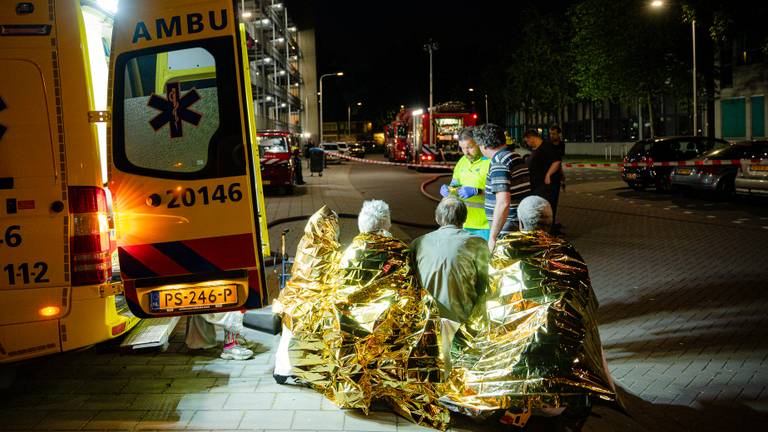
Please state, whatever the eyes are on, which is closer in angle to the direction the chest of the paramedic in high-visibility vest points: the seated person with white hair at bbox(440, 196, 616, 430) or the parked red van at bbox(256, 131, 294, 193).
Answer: the seated person with white hair

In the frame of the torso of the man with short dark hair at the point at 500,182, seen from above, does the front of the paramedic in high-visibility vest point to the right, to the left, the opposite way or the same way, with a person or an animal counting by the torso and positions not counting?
to the left

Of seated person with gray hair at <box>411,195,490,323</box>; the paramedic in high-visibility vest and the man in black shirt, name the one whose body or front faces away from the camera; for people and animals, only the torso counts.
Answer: the seated person with gray hair

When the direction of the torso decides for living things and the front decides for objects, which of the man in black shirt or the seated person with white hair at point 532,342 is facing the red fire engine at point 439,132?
the seated person with white hair

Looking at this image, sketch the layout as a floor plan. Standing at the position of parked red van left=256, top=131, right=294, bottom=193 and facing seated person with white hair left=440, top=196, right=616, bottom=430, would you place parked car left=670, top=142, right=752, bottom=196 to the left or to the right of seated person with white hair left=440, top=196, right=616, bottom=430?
left

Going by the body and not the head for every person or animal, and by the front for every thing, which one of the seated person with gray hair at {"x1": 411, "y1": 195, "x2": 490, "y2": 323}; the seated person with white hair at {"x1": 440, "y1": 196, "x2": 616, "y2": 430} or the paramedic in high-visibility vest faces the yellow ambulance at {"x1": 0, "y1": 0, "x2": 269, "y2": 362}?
the paramedic in high-visibility vest

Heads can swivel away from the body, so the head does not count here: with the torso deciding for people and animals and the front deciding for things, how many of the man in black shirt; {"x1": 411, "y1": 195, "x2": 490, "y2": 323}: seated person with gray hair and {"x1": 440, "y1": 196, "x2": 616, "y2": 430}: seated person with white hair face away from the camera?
2

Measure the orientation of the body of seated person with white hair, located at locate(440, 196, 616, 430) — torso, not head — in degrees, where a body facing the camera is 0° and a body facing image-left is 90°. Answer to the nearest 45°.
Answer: approximately 180°

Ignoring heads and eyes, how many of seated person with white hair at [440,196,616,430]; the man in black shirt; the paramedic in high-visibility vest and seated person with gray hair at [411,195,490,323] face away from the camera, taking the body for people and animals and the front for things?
2

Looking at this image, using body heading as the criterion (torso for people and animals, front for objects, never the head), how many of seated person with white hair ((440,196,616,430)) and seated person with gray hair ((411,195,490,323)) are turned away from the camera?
2

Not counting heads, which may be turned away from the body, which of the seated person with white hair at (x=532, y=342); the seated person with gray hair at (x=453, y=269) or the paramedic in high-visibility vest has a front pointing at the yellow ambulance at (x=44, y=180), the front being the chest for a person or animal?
the paramedic in high-visibility vest

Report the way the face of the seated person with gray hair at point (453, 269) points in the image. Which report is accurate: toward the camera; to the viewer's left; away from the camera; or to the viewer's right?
away from the camera

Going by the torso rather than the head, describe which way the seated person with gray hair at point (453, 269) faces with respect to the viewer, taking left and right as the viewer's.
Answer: facing away from the viewer
